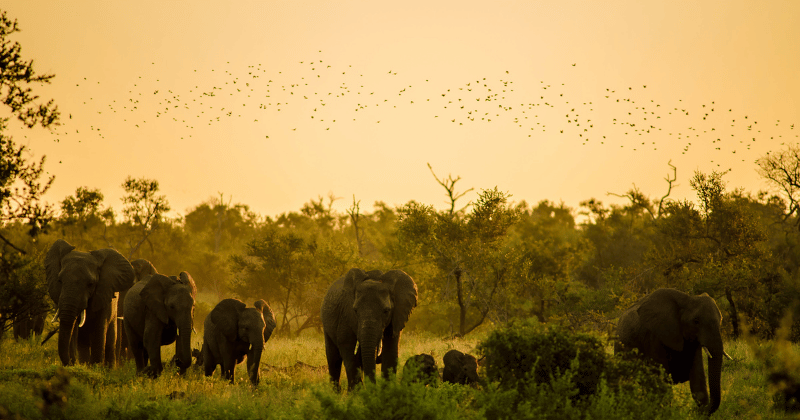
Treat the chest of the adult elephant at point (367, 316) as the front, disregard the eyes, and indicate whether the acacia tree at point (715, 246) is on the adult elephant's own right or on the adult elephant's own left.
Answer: on the adult elephant's own left

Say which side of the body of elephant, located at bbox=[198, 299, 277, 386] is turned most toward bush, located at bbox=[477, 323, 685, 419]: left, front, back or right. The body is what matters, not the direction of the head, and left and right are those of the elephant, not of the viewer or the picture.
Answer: front

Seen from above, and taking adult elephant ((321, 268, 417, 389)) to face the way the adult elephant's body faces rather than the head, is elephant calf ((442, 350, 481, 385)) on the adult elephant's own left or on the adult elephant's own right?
on the adult elephant's own left

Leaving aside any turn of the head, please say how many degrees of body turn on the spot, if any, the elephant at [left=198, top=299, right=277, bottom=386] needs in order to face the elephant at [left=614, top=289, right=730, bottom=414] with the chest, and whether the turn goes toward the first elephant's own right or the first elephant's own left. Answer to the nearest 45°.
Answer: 0° — it already faces it

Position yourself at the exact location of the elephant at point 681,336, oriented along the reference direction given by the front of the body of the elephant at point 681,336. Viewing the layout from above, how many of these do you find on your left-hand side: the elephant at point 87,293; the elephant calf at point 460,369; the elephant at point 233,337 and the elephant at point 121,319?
0

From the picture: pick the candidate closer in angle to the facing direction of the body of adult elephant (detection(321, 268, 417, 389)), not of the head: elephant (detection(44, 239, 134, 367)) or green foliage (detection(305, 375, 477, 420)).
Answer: the green foliage

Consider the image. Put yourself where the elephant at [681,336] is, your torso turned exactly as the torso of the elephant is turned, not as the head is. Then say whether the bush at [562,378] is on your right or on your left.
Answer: on your right

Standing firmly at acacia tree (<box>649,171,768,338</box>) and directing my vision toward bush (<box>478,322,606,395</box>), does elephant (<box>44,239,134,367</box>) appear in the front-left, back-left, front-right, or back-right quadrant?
front-right

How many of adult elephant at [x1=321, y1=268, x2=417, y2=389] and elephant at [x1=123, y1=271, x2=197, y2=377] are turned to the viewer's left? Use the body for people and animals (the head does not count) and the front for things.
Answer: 0

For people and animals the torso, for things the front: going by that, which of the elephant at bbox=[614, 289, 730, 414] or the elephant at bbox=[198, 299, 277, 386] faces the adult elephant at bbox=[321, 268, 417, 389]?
the elephant at bbox=[198, 299, 277, 386]

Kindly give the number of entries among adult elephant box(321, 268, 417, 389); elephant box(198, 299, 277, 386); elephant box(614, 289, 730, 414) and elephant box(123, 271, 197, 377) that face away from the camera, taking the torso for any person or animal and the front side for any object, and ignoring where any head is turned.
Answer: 0

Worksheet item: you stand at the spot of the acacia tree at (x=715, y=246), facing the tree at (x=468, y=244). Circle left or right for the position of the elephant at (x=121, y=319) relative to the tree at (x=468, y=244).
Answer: left

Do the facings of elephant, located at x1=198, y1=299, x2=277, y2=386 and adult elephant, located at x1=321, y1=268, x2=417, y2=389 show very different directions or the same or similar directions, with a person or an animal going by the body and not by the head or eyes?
same or similar directions

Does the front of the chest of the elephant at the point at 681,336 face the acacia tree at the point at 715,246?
no

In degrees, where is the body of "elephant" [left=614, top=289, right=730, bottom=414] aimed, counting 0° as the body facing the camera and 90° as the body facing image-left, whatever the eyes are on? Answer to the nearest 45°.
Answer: approximately 315°
